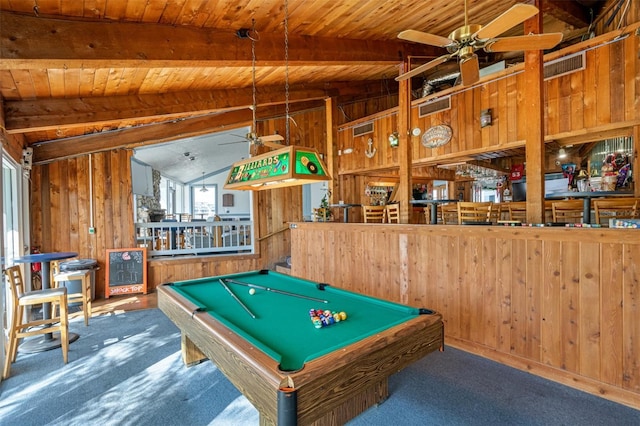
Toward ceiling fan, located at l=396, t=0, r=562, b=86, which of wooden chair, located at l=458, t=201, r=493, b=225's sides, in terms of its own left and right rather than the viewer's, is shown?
back

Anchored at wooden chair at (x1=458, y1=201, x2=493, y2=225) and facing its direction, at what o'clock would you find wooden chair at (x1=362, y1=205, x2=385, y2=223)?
wooden chair at (x1=362, y1=205, x2=385, y2=223) is roughly at 10 o'clock from wooden chair at (x1=458, y1=201, x2=493, y2=225).

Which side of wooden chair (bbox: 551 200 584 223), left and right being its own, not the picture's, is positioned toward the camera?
back

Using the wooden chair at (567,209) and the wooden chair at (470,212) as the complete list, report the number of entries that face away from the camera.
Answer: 2

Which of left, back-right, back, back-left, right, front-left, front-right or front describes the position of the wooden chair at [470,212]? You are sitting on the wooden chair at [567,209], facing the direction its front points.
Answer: back-left

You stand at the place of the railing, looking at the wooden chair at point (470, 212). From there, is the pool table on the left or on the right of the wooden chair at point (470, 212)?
right

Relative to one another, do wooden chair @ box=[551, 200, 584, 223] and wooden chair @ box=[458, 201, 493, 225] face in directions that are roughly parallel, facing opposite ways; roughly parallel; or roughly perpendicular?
roughly parallel

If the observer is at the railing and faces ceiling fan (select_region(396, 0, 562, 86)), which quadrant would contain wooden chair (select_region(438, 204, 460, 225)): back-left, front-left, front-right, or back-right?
front-left

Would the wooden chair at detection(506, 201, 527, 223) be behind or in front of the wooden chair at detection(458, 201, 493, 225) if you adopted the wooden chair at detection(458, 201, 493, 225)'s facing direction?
in front

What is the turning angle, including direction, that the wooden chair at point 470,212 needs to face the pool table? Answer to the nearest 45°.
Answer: approximately 180°
